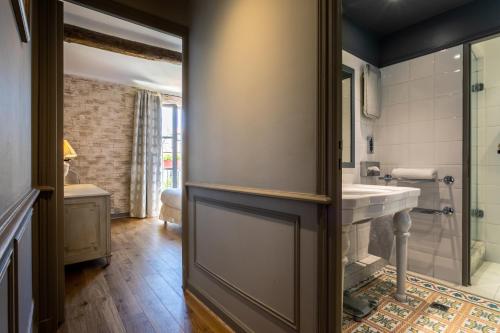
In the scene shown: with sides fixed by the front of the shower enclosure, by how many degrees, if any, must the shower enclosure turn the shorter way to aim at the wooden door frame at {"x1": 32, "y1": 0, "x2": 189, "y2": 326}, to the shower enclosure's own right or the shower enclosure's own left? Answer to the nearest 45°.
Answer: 0° — it already faces it

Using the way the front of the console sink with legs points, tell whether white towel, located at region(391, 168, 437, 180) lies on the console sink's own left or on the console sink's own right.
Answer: on the console sink's own left

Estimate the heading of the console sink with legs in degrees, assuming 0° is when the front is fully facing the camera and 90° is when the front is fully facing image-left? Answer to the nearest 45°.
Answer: approximately 315°

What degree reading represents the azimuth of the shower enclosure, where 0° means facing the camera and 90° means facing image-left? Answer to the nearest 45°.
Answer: approximately 45°

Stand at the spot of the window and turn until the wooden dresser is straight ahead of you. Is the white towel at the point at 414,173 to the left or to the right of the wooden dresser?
left

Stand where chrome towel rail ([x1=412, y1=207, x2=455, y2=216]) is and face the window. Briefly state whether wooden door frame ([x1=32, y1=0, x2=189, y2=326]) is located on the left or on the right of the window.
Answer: left

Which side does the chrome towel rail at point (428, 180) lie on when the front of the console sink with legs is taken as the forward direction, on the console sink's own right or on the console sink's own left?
on the console sink's own left
